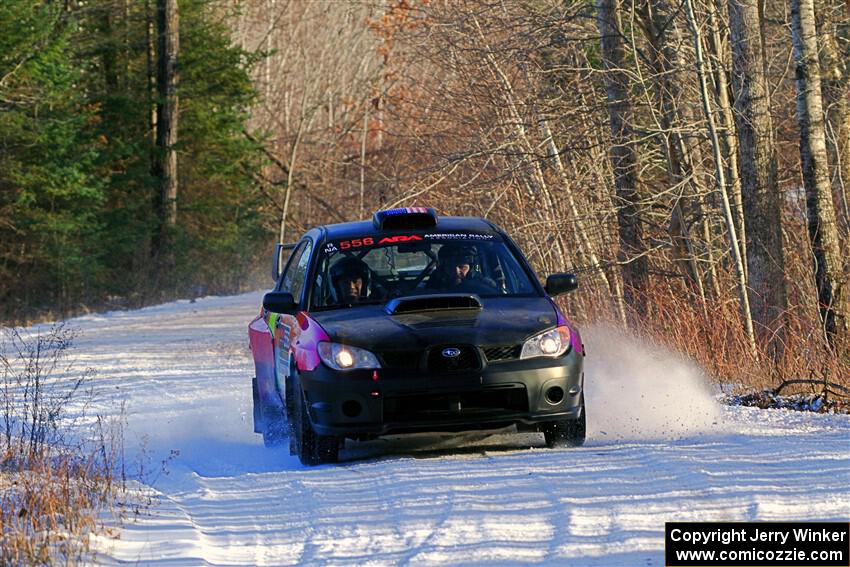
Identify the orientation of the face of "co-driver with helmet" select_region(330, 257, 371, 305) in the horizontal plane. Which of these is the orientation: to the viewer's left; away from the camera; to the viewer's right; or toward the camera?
toward the camera

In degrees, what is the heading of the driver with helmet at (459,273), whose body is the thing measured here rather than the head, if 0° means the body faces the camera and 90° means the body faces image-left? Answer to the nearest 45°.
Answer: approximately 0°

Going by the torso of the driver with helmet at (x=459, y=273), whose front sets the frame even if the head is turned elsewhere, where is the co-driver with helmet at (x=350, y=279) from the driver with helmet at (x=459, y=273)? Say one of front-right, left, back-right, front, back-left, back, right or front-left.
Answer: right

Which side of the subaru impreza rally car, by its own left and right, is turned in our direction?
front
